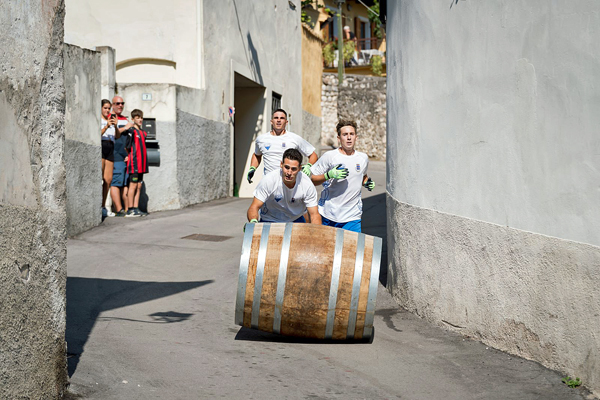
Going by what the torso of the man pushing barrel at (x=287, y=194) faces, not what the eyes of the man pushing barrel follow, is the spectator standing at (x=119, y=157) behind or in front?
behind

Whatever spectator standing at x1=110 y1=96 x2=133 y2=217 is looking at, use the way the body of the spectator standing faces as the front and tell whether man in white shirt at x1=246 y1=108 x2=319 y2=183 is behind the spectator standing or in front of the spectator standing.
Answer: in front

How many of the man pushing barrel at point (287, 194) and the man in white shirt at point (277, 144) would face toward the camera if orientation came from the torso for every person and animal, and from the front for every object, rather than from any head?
2

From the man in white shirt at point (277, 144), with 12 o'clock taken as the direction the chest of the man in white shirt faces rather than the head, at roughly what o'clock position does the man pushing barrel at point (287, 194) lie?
The man pushing barrel is roughly at 12 o'clock from the man in white shirt.

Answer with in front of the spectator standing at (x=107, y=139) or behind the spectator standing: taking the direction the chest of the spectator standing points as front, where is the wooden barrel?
in front

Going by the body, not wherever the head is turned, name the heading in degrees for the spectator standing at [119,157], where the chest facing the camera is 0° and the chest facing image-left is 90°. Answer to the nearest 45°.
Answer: approximately 315°

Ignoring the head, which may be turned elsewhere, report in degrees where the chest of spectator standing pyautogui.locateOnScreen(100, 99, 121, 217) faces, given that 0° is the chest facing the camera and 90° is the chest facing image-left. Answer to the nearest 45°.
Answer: approximately 315°

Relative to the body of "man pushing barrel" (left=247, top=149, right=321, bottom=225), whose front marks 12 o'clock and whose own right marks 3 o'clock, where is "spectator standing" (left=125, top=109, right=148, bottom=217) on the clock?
The spectator standing is roughly at 5 o'clock from the man pushing barrel.

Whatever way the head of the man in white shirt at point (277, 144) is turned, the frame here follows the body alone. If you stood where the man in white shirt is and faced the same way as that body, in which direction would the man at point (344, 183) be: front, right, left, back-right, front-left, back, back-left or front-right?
front-left

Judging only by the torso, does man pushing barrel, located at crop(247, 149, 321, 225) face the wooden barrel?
yes

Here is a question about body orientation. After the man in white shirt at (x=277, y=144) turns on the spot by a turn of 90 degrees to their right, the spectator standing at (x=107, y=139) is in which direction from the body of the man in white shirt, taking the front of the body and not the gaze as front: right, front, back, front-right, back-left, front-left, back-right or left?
front-right
